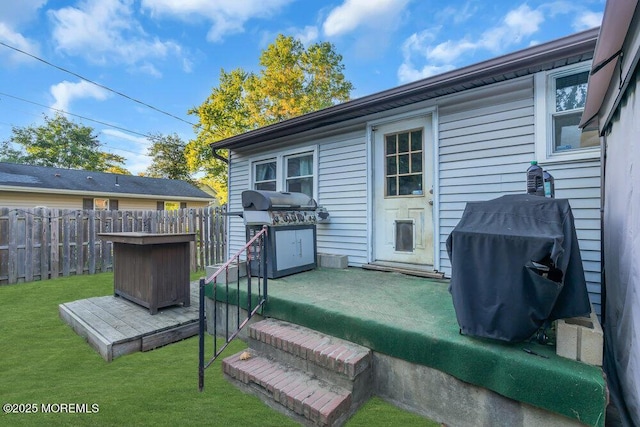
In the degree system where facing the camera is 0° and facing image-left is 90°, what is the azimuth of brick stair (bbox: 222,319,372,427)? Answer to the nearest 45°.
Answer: approximately 45°

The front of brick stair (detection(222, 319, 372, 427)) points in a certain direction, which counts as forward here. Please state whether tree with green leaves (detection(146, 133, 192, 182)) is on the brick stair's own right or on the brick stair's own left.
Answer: on the brick stair's own right

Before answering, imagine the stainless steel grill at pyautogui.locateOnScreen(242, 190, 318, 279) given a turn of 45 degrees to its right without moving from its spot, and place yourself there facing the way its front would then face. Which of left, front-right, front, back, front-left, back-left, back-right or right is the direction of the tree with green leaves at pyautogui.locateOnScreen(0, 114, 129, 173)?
back-right

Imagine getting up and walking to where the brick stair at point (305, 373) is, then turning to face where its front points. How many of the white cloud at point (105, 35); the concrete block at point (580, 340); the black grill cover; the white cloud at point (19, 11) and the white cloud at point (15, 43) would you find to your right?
3

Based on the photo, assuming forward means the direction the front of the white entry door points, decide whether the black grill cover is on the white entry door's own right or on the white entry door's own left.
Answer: on the white entry door's own left

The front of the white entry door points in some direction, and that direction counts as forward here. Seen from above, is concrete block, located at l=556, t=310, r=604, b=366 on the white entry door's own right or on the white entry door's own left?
on the white entry door's own left

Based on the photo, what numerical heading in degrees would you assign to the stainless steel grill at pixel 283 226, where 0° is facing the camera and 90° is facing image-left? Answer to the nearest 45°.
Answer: approximately 315°

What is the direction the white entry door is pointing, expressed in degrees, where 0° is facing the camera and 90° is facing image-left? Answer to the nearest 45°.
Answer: approximately 45°

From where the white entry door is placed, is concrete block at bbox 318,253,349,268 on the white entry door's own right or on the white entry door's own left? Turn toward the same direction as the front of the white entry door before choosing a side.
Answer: on the white entry door's own right
